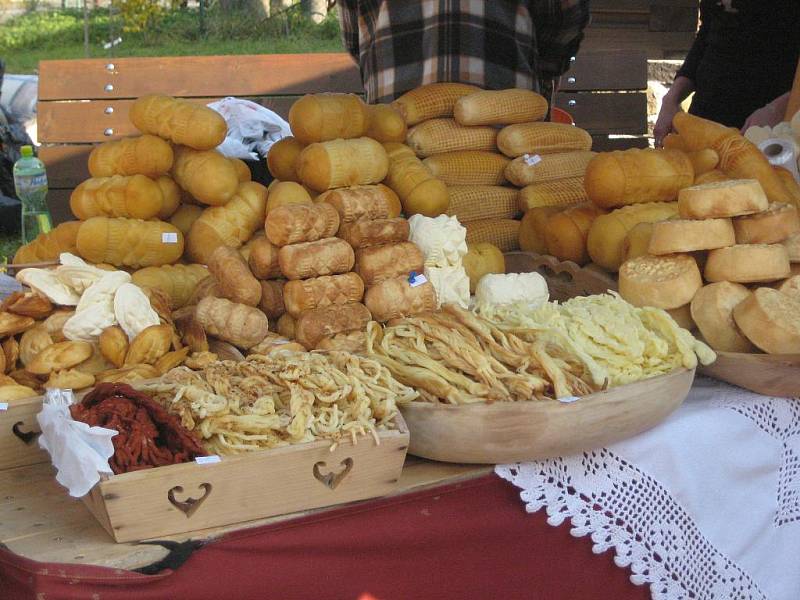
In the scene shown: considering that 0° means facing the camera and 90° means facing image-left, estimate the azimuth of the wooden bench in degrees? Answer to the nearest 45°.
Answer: approximately 0°

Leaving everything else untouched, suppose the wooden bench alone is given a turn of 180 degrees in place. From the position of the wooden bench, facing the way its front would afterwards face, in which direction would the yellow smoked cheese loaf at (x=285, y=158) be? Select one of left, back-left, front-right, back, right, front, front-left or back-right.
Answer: back

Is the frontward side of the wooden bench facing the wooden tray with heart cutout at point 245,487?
yes

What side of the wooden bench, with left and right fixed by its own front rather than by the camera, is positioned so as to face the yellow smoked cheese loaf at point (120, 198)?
front

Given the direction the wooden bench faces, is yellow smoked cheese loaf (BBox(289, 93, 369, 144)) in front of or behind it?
in front

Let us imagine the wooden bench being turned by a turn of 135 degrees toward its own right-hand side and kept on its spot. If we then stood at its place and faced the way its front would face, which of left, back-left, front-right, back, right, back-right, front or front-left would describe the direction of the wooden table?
back-left

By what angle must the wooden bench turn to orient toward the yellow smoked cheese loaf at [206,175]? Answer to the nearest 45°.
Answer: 0° — it already faces it
